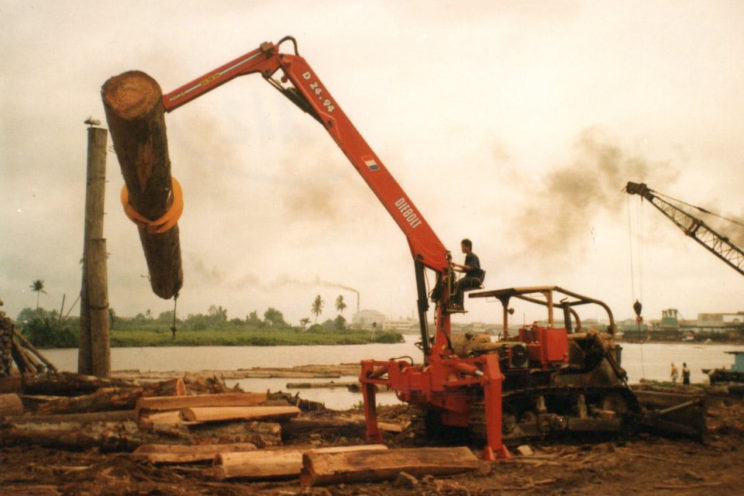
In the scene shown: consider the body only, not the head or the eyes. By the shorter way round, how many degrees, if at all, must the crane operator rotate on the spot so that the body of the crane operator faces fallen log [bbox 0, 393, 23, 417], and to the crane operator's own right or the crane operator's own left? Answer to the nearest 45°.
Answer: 0° — they already face it

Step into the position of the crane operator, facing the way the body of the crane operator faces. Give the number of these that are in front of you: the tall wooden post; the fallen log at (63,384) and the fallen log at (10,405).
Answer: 3

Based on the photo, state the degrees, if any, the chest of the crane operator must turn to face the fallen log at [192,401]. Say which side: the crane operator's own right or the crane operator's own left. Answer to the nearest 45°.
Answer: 0° — they already face it

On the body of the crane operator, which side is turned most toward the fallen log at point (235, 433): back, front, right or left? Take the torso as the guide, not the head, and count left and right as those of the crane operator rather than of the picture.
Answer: front

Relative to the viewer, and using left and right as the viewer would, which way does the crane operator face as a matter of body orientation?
facing to the left of the viewer

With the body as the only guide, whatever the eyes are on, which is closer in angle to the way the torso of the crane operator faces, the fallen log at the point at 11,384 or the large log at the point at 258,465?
the fallen log

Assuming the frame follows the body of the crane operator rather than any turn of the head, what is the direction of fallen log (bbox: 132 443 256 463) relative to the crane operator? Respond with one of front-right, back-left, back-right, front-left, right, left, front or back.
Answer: front-left

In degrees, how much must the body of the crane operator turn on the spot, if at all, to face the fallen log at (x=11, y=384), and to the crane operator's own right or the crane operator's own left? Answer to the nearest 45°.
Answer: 0° — they already face it

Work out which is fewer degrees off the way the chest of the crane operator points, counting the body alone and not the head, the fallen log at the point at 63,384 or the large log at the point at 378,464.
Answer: the fallen log

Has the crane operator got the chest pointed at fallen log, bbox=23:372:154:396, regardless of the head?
yes

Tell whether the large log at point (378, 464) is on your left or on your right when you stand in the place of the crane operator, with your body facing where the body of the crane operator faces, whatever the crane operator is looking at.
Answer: on your left

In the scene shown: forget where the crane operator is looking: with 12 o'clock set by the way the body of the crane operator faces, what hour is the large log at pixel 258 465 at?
The large log is roughly at 10 o'clock from the crane operator.

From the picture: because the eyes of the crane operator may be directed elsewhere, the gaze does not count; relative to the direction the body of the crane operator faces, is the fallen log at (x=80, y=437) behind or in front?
in front

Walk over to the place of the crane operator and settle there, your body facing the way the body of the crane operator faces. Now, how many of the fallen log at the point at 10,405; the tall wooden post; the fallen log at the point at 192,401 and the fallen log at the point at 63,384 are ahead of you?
4

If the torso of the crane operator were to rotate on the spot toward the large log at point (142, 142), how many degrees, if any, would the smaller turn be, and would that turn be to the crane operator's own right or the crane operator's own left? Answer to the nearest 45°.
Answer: approximately 45° to the crane operator's own left
